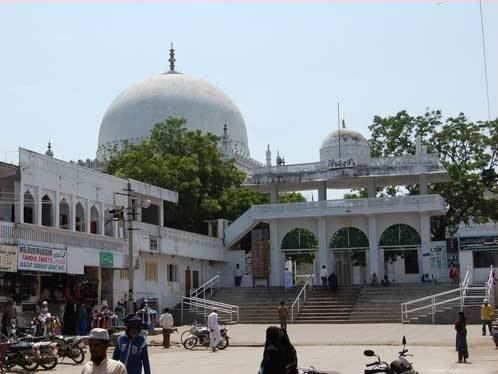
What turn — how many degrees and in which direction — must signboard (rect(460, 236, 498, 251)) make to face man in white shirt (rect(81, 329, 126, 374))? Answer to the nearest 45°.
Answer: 0° — it already faces them

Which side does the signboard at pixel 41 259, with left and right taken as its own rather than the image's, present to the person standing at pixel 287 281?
left

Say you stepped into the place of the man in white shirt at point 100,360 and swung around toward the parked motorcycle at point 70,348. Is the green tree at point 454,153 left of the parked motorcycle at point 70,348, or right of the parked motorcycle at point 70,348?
right

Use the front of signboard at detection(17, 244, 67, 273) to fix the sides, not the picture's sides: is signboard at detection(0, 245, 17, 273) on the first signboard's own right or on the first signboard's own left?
on the first signboard's own right

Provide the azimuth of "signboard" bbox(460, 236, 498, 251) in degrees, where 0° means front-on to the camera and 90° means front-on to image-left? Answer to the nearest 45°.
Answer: approximately 0°

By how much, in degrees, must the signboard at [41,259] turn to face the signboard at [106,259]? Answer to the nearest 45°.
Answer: approximately 90° to its left
